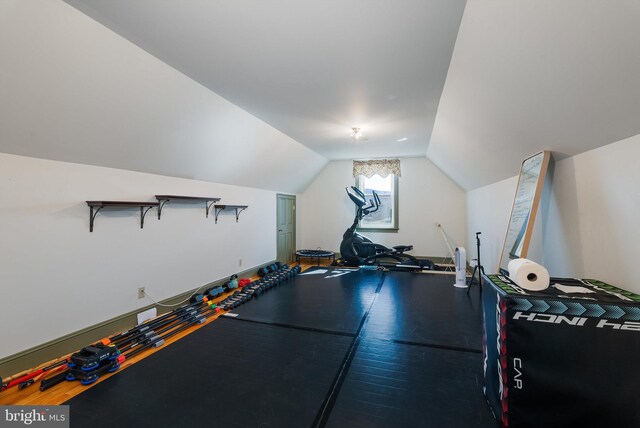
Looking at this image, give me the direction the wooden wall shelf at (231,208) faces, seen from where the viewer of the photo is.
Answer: facing the viewer and to the right of the viewer

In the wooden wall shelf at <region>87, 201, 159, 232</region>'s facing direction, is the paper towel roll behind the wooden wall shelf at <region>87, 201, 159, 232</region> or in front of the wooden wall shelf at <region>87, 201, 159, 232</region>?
in front

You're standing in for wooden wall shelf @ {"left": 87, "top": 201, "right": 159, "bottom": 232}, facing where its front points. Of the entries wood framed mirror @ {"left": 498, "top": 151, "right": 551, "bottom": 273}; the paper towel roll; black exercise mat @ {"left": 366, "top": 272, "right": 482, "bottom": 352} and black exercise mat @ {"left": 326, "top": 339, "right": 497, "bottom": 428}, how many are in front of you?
4

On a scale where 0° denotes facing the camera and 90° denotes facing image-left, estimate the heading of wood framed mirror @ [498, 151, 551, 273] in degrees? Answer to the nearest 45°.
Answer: approximately 45°

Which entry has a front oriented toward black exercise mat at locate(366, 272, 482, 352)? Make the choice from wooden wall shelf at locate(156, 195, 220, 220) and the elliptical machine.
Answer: the wooden wall shelf

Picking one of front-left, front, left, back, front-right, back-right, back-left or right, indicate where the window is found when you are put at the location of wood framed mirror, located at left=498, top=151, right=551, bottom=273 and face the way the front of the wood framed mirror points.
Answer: right

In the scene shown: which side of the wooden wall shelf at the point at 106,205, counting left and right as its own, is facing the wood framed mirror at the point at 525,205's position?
front

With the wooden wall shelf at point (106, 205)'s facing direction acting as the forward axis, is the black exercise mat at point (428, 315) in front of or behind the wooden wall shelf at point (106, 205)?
in front

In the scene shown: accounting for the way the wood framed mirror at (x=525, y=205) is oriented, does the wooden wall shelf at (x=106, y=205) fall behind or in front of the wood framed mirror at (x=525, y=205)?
in front

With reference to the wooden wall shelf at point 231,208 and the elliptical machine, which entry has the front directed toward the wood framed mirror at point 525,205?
the wooden wall shelf

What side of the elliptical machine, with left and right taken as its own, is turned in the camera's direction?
left
